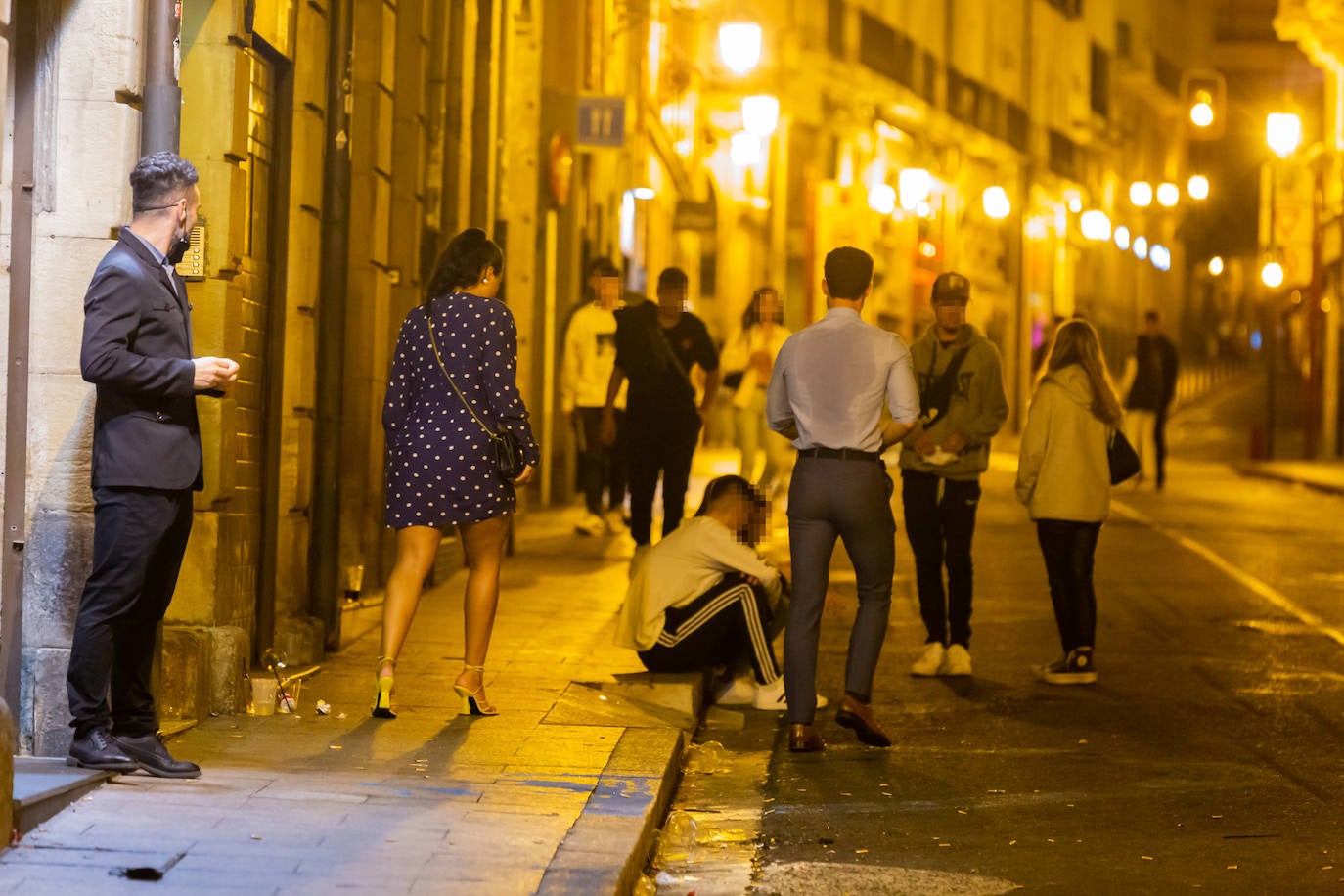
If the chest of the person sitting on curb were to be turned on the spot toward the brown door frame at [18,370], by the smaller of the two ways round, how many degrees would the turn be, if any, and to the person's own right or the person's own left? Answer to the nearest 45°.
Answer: approximately 135° to the person's own right

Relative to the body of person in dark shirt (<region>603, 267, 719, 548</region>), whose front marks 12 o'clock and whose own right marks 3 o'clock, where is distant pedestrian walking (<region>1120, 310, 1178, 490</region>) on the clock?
The distant pedestrian walking is roughly at 7 o'clock from the person in dark shirt.

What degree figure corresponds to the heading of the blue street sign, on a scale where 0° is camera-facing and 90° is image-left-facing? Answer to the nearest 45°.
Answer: approximately 0°

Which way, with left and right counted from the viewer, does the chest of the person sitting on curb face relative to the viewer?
facing to the right of the viewer

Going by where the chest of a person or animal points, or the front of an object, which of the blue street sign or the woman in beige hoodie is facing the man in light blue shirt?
the blue street sign

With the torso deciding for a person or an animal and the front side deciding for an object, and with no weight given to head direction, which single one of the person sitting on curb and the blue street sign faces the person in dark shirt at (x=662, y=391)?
the blue street sign

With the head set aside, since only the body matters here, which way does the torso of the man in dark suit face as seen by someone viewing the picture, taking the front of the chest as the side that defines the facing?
to the viewer's right

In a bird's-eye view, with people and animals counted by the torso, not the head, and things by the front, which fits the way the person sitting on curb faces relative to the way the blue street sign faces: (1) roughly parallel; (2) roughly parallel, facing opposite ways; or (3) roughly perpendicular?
roughly perpendicular

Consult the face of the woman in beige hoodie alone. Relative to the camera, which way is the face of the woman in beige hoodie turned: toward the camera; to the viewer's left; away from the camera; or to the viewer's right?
away from the camera

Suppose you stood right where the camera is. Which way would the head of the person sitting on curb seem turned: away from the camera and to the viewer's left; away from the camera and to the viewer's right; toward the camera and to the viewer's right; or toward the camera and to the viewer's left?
toward the camera and to the viewer's right

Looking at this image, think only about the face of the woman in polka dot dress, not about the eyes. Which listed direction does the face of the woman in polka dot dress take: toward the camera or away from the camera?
away from the camera

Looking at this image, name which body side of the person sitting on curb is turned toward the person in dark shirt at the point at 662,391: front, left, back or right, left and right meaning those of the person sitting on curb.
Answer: left

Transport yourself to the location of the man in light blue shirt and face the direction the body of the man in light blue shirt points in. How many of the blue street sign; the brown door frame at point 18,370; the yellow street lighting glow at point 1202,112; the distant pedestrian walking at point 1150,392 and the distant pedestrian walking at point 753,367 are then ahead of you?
4

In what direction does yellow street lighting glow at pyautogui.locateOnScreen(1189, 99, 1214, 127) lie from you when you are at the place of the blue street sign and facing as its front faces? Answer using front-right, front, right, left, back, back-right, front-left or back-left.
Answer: back-left

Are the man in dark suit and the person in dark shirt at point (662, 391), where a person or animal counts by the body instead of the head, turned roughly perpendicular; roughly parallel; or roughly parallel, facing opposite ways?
roughly perpendicular
